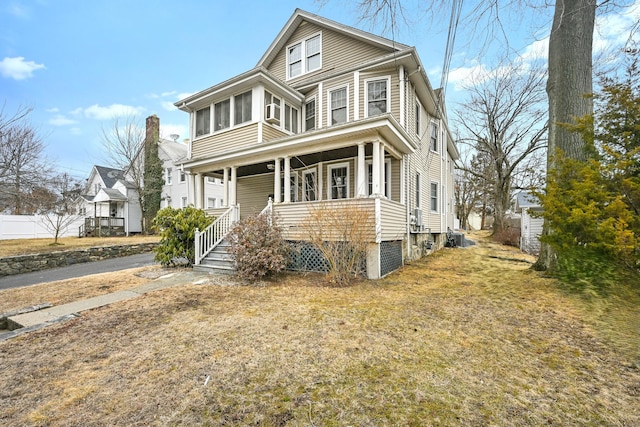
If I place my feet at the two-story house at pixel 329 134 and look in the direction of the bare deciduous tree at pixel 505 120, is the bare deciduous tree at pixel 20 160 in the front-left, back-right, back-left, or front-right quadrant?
back-left

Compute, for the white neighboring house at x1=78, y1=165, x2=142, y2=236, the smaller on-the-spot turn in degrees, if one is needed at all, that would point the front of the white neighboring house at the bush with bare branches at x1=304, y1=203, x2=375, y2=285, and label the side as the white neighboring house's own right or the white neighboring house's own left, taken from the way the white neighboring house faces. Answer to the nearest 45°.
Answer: approximately 45° to the white neighboring house's own left

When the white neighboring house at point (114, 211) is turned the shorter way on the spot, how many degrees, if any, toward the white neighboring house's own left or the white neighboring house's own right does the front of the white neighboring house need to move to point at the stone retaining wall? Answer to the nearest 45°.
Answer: approximately 45° to the white neighboring house's own left

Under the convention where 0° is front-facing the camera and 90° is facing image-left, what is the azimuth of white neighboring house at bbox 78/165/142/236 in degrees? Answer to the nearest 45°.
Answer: approximately 45°

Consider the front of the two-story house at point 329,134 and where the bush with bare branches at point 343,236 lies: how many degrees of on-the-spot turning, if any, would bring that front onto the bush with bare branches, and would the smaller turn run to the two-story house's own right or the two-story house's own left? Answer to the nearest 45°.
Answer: approximately 45° to the two-story house's own left

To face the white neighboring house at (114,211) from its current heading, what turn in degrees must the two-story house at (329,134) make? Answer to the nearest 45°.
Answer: approximately 90° to its right

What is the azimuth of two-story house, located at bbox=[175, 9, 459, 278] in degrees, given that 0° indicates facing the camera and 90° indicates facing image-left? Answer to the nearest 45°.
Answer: approximately 45°

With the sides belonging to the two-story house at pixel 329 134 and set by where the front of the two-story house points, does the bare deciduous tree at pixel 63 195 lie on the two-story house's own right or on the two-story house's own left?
on the two-story house's own right

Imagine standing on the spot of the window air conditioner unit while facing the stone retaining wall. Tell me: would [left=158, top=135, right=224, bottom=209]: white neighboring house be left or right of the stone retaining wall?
right

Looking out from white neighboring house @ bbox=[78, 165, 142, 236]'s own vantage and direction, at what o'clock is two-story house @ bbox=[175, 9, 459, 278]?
The two-story house is roughly at 10 o'clock from the white neighboring house.
